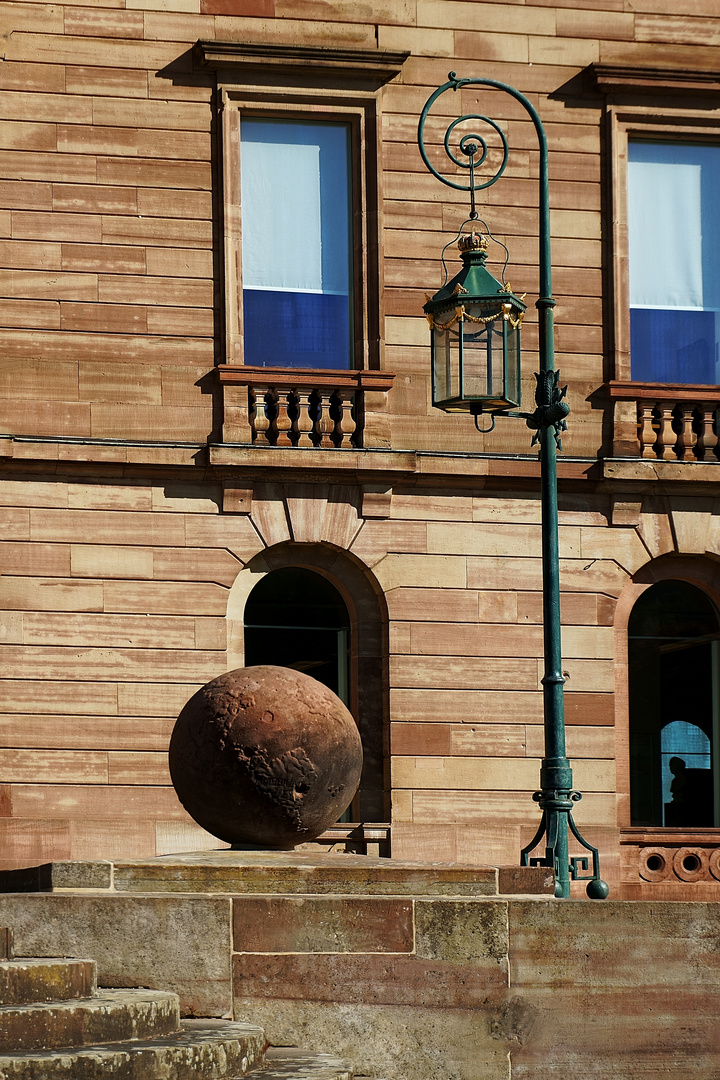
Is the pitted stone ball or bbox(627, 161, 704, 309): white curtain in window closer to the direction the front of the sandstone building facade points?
the pitted stone ball

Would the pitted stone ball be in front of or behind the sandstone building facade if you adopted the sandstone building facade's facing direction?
in front

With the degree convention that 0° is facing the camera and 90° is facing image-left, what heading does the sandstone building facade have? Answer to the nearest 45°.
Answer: approximately 0°
